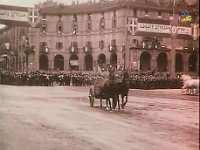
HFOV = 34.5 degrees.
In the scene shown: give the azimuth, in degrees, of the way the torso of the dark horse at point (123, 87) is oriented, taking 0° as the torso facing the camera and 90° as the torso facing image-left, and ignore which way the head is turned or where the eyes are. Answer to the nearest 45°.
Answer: approximately 315°

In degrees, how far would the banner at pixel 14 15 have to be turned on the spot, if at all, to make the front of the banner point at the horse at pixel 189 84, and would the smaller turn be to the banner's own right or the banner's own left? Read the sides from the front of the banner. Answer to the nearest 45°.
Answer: approximately 45° to the banner's own left

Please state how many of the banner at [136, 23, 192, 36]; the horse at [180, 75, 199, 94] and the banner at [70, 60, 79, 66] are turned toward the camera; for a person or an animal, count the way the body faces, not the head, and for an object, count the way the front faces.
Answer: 2

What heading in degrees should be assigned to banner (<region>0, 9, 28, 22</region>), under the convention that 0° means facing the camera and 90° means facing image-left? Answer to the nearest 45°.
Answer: approximately 0°
